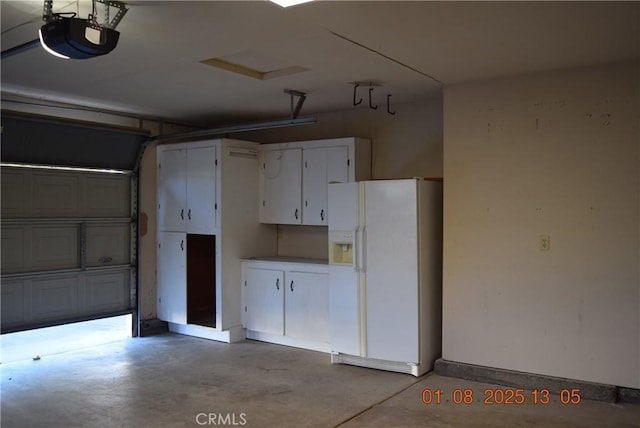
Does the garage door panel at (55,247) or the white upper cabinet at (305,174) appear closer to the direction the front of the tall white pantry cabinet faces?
the garage door panel

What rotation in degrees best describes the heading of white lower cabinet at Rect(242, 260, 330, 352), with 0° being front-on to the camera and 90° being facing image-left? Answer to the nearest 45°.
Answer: approximately 45°

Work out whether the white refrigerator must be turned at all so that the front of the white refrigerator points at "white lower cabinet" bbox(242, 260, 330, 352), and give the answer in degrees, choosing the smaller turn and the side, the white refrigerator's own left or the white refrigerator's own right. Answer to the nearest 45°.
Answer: approximately 90° to the white refrigerator's own right

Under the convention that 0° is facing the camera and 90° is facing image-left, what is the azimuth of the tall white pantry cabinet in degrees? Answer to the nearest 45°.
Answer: approximately 45°

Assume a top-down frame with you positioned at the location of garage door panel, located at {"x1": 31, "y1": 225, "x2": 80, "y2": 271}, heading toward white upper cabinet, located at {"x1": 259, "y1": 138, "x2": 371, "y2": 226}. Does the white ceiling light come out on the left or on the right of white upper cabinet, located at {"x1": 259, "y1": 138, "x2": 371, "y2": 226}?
right

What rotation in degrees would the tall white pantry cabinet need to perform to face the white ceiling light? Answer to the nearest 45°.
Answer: approximately 45° to its left

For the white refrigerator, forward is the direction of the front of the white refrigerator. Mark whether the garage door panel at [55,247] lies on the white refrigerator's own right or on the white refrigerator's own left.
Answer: on the white refrigerator's own right

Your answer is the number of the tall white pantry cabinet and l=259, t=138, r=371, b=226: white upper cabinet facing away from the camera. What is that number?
0

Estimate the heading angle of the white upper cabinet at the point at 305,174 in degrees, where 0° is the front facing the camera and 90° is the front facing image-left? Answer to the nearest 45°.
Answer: approximately 45°

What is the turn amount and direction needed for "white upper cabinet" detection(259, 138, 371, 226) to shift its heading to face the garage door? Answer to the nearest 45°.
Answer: approximately 45° to its right
